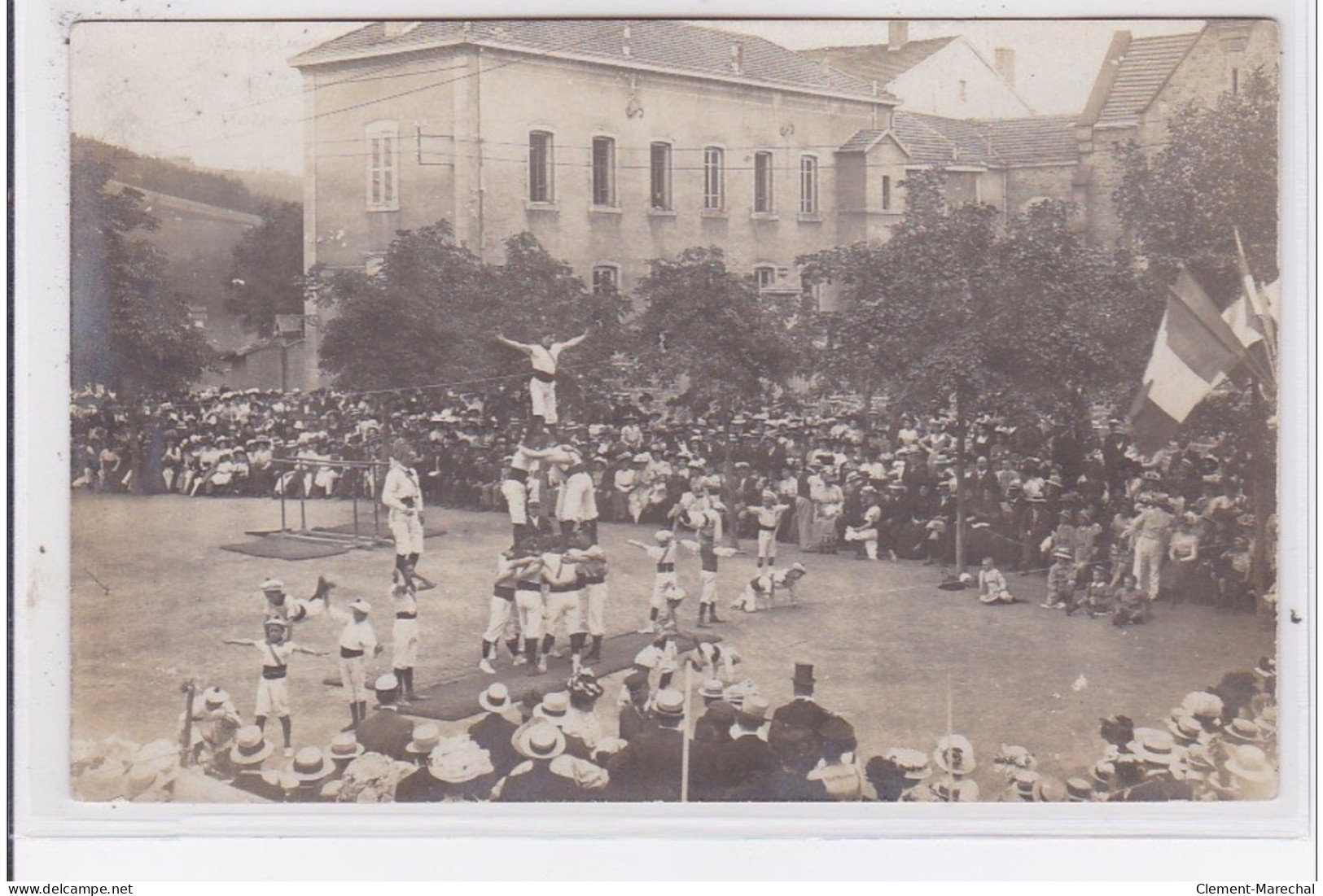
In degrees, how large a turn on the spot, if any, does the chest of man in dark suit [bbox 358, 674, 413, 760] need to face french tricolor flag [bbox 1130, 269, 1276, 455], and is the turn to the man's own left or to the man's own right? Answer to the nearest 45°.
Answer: approximately 90° to the man's own right

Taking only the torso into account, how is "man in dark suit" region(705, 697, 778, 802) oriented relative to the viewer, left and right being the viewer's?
facing away from the viewer

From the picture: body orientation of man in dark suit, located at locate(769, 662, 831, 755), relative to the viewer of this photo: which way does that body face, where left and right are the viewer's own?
facing away from the viewer

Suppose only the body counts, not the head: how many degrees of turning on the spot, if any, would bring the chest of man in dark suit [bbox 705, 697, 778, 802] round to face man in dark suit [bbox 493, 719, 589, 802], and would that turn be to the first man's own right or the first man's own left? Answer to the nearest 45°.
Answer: approximately 90° to the first man's own left

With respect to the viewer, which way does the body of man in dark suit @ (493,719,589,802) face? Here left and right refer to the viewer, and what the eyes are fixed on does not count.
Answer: facing away from the viewer

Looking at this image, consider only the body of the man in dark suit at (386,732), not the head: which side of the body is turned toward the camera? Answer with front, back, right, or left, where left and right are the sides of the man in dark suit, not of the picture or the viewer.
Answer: back
